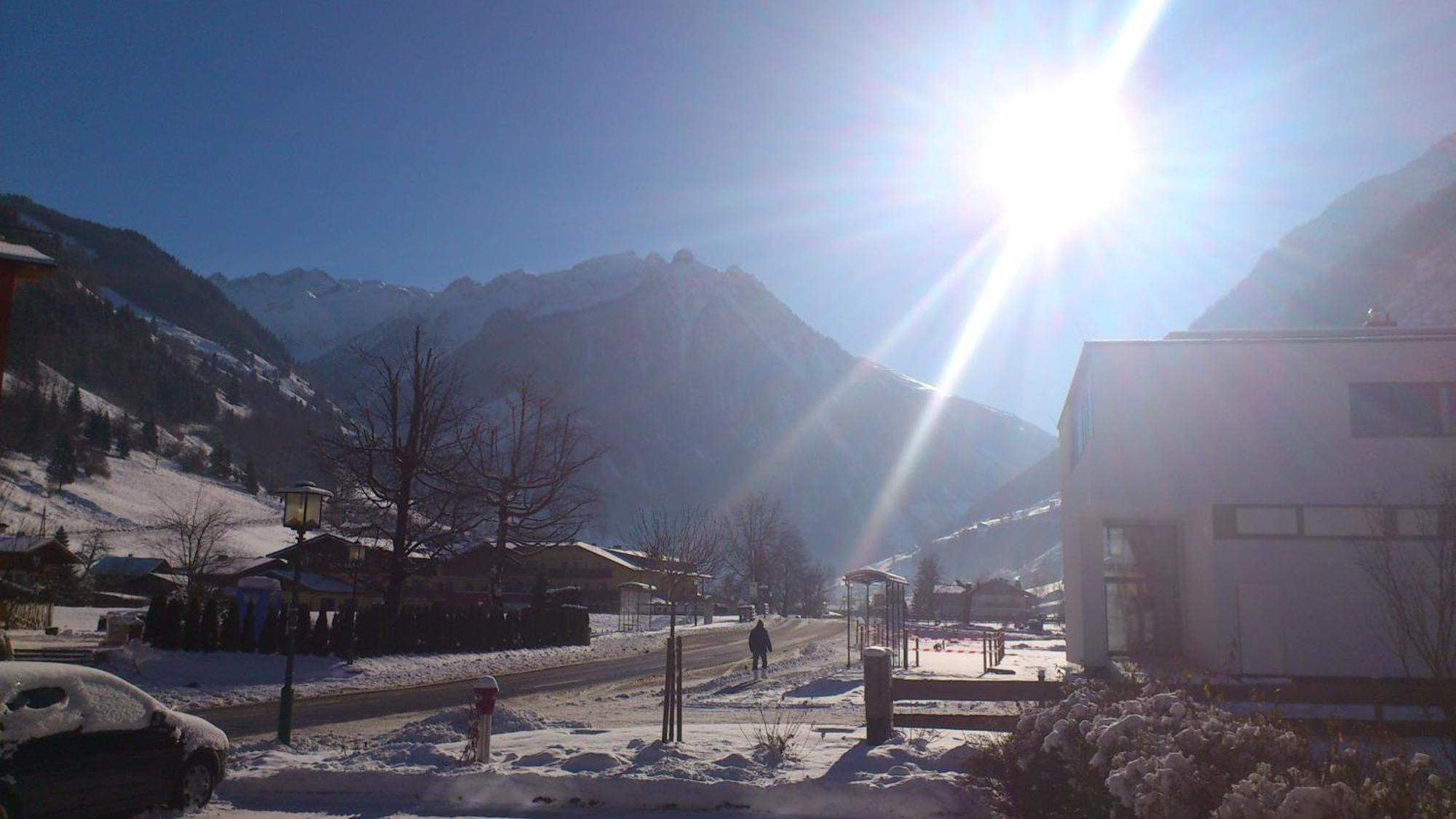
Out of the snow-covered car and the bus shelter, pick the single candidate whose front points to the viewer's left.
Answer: the bus shelter

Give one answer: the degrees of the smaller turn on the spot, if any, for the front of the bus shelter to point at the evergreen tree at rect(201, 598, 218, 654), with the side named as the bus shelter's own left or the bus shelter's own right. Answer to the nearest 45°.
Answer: approximately 45° to the bus shelter's own left

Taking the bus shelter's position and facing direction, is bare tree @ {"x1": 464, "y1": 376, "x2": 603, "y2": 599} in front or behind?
in front

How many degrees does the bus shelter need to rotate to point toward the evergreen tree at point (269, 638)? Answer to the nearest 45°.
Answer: approximately 45° to its left

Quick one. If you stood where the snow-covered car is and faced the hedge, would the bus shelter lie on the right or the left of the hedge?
right

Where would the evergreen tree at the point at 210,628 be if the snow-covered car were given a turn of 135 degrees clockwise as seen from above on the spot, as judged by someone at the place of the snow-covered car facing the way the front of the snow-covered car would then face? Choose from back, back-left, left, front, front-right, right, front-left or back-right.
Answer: back

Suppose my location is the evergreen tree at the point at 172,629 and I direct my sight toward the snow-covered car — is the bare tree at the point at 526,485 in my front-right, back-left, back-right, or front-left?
back-left

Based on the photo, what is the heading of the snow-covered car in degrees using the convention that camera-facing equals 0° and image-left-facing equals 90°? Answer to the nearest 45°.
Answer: approximately 225°

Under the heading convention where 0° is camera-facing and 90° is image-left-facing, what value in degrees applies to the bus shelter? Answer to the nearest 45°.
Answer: approximately 90°

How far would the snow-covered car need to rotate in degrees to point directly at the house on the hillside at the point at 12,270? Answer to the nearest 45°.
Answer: approximately 45° to its left

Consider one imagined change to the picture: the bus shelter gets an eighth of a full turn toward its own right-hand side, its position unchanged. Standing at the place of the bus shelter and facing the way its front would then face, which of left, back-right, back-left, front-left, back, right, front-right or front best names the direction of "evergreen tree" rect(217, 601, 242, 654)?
left
